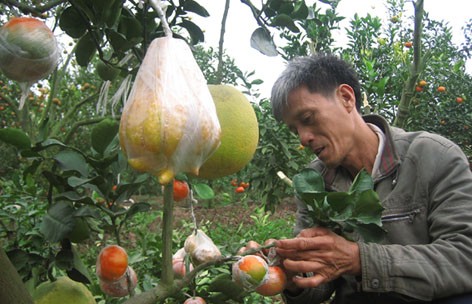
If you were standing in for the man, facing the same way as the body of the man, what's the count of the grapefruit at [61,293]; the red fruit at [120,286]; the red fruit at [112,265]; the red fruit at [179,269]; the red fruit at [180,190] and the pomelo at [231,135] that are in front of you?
6

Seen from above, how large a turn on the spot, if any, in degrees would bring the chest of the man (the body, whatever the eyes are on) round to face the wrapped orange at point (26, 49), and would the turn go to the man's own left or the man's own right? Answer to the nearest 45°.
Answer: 0° — they already face it

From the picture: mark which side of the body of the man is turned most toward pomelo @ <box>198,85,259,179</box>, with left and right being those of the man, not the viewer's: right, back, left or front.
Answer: front

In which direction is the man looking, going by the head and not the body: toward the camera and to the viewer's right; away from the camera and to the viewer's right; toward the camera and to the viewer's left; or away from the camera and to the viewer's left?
toward the camera and to the viewer's left

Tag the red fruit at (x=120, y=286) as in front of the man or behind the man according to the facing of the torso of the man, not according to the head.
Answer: in front

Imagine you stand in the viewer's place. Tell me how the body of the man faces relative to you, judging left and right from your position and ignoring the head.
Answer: facing the viewer and to the left of the viewer

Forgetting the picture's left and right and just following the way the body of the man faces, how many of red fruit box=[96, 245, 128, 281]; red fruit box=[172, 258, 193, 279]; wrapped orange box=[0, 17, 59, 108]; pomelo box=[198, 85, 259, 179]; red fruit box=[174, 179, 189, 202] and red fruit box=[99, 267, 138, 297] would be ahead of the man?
6

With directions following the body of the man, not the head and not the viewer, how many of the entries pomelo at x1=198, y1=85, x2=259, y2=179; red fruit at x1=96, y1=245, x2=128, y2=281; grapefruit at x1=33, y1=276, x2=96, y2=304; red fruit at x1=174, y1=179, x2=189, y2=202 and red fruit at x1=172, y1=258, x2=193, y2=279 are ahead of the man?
5

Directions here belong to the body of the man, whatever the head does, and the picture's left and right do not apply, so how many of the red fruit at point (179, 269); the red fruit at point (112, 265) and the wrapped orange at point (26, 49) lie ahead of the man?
3

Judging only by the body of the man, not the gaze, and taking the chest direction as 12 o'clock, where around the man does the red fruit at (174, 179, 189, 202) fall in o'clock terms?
The red fruit is roughly at 2 o'clock from the man.

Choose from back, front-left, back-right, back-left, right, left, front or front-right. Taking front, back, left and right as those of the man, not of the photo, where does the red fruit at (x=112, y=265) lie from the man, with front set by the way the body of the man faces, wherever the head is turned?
front

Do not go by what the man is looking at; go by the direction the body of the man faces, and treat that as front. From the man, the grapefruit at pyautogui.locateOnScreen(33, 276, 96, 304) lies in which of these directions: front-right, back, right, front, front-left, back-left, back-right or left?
front
